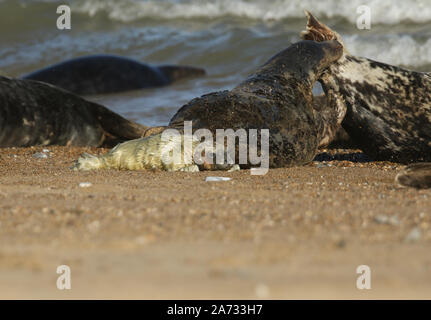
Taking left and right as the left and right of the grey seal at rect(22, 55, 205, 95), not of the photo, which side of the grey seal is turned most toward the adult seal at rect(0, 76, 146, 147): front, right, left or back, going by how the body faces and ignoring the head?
left

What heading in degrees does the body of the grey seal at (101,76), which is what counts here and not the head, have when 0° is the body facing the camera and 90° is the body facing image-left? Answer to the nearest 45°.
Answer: approximately 90°

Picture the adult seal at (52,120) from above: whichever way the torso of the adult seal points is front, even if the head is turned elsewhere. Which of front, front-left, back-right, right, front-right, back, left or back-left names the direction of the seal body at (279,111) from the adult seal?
back-left

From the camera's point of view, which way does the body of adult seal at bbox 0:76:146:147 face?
to the viewer's left

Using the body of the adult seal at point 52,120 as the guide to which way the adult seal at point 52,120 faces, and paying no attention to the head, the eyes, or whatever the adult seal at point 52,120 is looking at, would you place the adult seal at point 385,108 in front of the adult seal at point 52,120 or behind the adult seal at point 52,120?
behind

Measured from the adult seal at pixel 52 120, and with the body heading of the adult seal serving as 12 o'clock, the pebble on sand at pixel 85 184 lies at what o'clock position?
The pebble on sand is roughly at 9 o'clock from the adult seal.

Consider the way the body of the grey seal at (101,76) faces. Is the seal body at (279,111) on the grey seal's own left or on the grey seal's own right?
on the grey seal's own left
